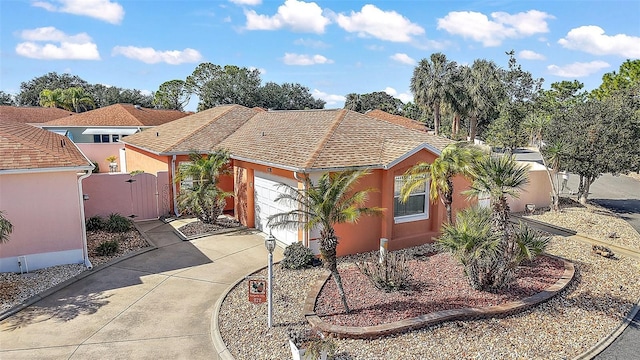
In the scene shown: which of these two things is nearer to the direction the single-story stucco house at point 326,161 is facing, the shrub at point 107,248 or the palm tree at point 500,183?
the shrub

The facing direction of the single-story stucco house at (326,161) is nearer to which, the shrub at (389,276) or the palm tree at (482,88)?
the shrub

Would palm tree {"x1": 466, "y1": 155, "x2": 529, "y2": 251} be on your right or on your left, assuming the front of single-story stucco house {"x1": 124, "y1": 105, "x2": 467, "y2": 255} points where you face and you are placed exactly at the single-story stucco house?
on your left

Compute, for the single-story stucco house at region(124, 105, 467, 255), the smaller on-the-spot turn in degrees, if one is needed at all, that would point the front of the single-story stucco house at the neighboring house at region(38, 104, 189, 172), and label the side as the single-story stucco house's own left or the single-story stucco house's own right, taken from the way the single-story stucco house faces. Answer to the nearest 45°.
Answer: approximately 90° to the single-story stucco house's own right

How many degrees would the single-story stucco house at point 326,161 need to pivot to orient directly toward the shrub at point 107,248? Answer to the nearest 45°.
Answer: approximately 45° to its right

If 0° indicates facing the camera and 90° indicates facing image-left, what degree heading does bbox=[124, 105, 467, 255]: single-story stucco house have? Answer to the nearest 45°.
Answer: approximately 45°

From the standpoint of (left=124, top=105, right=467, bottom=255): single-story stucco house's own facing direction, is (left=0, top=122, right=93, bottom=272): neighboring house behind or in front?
in front

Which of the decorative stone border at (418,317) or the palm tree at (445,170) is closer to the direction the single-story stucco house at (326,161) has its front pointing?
the decorative stone border

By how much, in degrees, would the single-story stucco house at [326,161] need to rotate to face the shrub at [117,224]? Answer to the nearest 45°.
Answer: approximately 45° to its right

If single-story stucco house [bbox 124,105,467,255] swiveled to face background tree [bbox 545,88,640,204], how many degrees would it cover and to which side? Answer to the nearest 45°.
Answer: approximately 135° to its left
